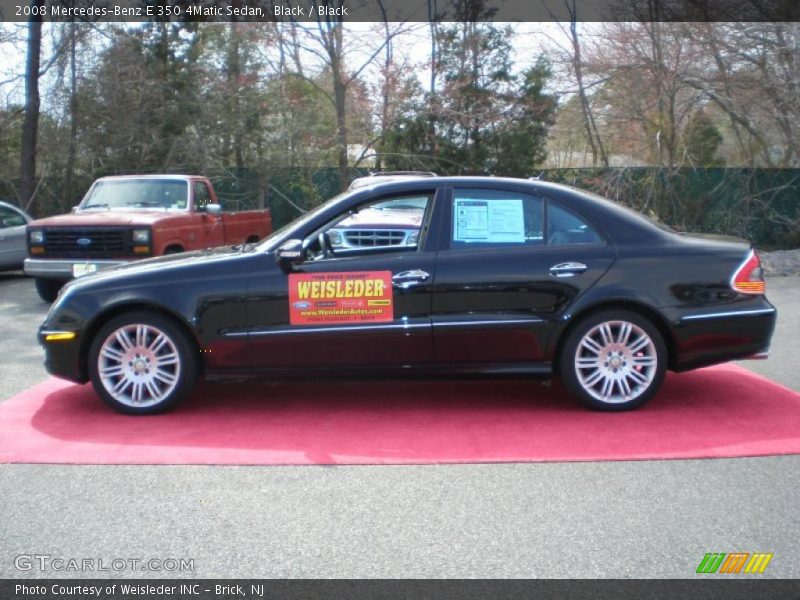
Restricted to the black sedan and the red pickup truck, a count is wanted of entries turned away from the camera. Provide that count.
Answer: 0

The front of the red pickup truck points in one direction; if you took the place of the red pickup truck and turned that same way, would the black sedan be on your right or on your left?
on your left

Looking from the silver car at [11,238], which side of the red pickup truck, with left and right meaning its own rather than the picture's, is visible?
right

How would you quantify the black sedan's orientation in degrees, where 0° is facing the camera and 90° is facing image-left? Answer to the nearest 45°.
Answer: approximately 90°

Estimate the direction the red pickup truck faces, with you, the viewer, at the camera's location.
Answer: facing the viewer and to the left of the viewer

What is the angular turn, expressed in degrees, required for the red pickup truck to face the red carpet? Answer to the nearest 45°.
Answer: approximately 45° to its left

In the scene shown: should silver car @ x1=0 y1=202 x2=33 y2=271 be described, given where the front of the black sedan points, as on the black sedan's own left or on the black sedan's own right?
on the black sedan's own right
